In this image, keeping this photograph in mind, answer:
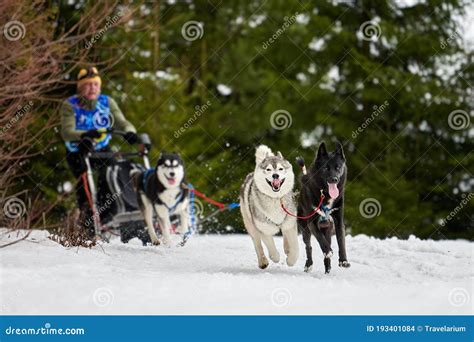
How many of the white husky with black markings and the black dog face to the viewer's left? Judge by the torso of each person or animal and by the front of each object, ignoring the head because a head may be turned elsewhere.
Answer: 0

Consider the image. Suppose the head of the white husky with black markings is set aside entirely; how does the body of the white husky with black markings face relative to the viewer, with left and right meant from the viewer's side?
facing the viewer and to the right of the viewer

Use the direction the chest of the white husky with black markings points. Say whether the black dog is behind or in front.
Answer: in front

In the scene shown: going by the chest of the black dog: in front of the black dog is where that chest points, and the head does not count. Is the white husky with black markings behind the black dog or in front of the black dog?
behind
